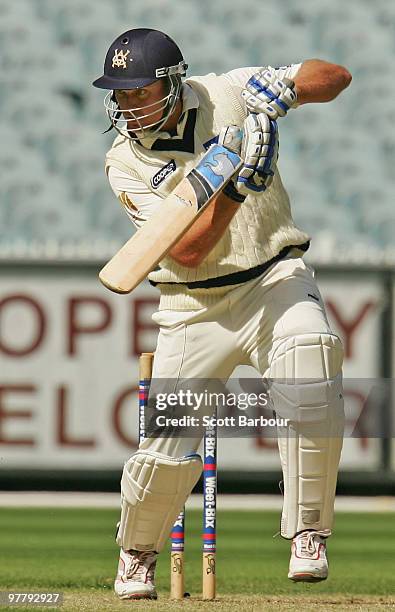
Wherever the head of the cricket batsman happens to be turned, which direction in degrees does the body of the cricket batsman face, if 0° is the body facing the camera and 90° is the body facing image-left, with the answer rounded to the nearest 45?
approximately 0°
